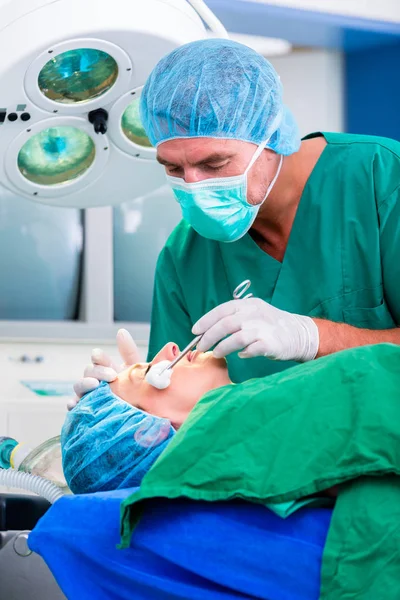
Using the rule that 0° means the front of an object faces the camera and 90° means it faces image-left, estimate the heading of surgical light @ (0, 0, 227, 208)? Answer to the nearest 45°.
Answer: approximately 0°

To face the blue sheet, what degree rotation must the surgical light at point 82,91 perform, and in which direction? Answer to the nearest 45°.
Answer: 0° — it already faces it

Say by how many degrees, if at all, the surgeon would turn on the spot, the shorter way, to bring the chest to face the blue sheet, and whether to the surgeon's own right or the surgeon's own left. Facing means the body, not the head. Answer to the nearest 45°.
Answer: approximately 45° to the surgeon's own left

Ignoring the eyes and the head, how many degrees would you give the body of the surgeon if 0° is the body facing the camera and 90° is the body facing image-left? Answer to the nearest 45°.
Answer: approximately 45°
